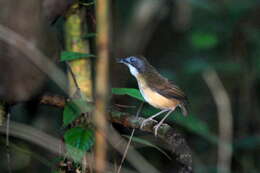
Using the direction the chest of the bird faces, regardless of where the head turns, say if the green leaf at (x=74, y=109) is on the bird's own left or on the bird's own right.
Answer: on the bird's own right

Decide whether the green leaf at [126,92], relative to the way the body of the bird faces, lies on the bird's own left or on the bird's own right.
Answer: on the bird's own right

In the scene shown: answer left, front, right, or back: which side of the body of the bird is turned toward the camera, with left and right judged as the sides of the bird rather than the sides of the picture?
left

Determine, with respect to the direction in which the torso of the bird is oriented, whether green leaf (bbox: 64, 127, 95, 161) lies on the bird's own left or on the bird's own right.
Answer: on the bird's own left

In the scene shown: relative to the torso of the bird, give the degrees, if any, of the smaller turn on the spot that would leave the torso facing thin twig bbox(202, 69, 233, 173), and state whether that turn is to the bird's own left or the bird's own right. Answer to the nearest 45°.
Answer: approximately 135° to the bird's own right

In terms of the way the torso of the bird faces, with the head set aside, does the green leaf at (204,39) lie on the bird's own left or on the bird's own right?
on the bird's own right
